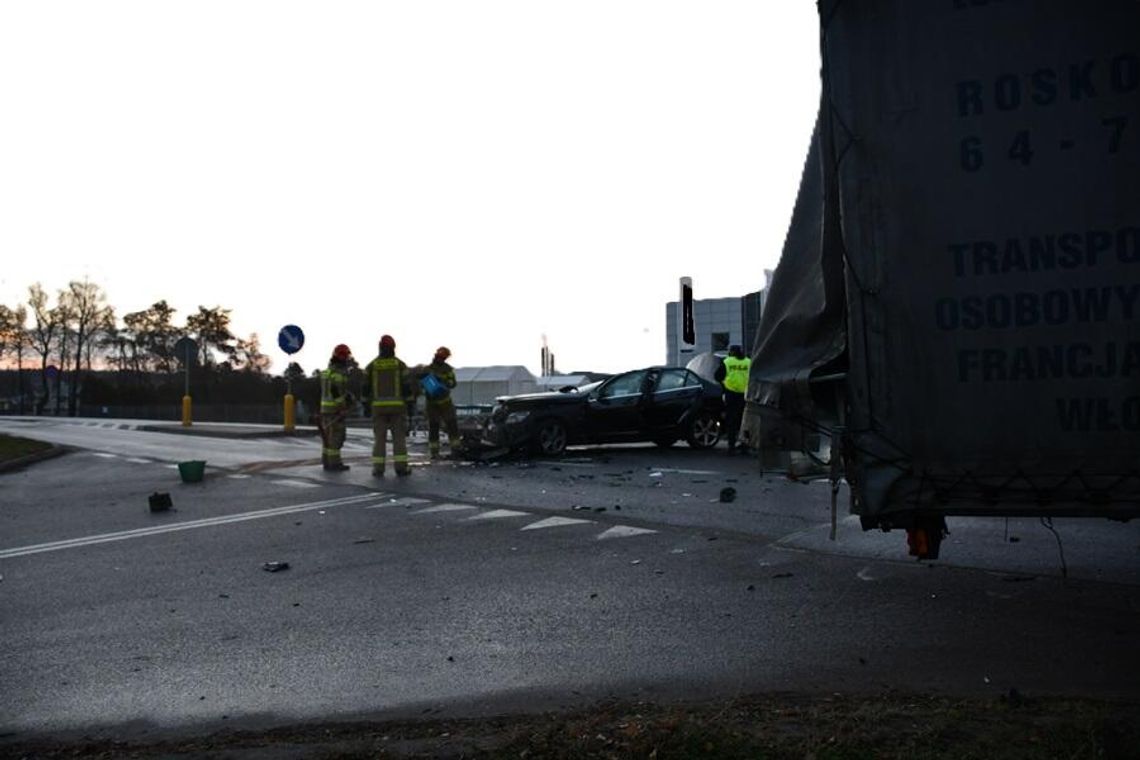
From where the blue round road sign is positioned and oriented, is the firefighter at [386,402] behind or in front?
in front

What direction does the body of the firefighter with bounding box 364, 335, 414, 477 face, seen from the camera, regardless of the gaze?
away from the camera

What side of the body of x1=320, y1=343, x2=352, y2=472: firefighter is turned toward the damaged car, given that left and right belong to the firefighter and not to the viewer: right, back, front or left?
front

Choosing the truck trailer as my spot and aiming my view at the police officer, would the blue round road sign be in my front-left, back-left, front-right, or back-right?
front-left

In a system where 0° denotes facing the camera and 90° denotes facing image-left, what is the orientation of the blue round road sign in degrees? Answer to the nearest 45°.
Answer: approximately 0°

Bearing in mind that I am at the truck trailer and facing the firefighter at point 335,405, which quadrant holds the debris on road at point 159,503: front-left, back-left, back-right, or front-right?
front-left

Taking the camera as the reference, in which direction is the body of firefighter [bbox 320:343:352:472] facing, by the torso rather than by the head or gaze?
to the viewer's right
